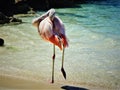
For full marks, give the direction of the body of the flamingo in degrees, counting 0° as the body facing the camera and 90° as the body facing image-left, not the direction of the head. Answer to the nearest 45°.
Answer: approximately 135°
